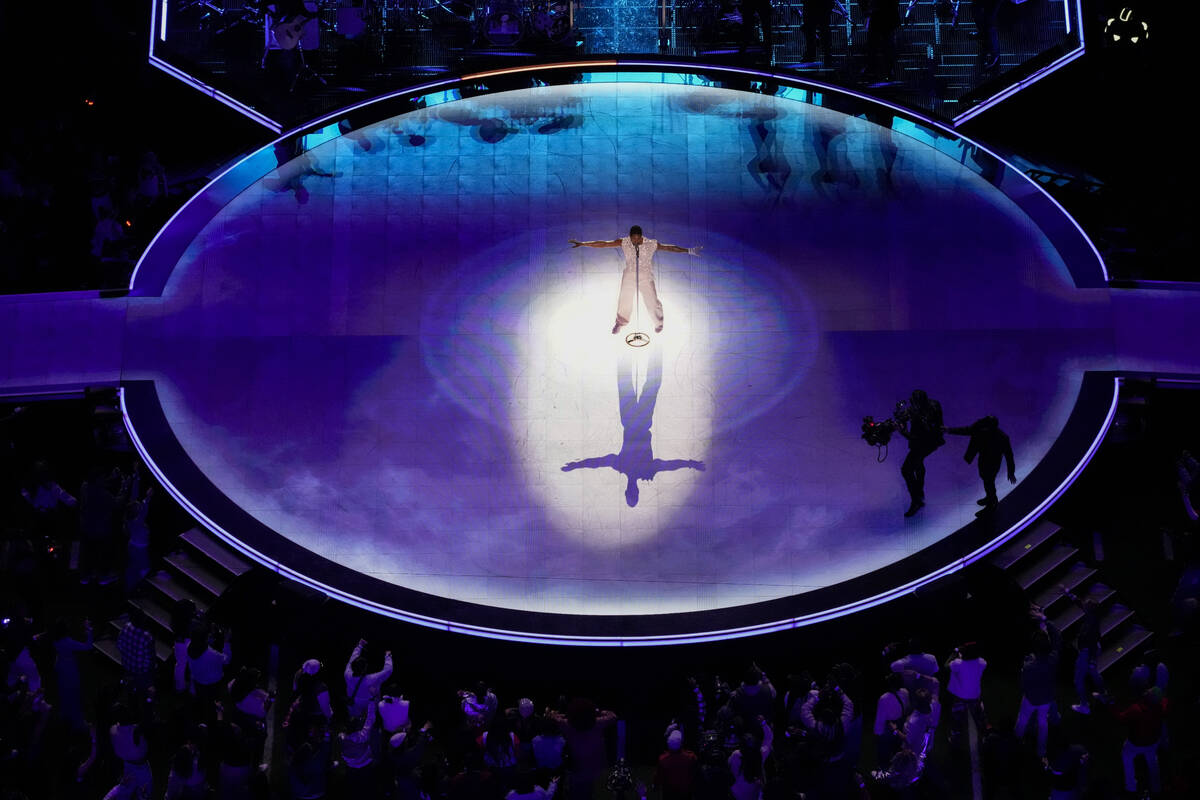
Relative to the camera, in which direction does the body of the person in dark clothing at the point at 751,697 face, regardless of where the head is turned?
away from the camera

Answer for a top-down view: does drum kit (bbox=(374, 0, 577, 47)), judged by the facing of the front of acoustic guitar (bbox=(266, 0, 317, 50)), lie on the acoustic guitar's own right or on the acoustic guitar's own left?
on the acoustic guitar's own left

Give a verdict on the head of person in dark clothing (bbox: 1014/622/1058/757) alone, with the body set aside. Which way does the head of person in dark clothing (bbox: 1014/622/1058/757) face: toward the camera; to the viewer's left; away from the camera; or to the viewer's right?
away from the camera

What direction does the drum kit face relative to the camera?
toward the camera

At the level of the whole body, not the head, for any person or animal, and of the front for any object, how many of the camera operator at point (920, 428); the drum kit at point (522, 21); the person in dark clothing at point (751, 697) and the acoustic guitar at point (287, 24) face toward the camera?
2

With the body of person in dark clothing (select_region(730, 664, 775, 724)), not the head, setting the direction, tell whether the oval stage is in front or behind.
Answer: in front

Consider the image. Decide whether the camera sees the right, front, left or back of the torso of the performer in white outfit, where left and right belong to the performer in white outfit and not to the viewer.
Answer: front

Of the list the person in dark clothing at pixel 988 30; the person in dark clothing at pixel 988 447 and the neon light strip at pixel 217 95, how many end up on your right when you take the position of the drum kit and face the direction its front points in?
1

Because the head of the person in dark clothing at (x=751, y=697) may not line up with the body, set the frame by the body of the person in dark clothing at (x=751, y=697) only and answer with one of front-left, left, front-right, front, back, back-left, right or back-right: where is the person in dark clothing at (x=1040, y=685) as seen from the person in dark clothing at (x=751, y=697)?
right

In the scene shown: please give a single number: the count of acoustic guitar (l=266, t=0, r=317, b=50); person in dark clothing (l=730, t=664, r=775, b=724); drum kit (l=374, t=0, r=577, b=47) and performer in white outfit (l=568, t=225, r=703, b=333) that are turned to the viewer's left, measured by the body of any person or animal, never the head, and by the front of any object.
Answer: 0

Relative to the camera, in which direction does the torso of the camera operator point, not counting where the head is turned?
to the viewer's left

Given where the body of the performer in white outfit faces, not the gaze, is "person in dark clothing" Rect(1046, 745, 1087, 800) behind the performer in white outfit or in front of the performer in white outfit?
in front
